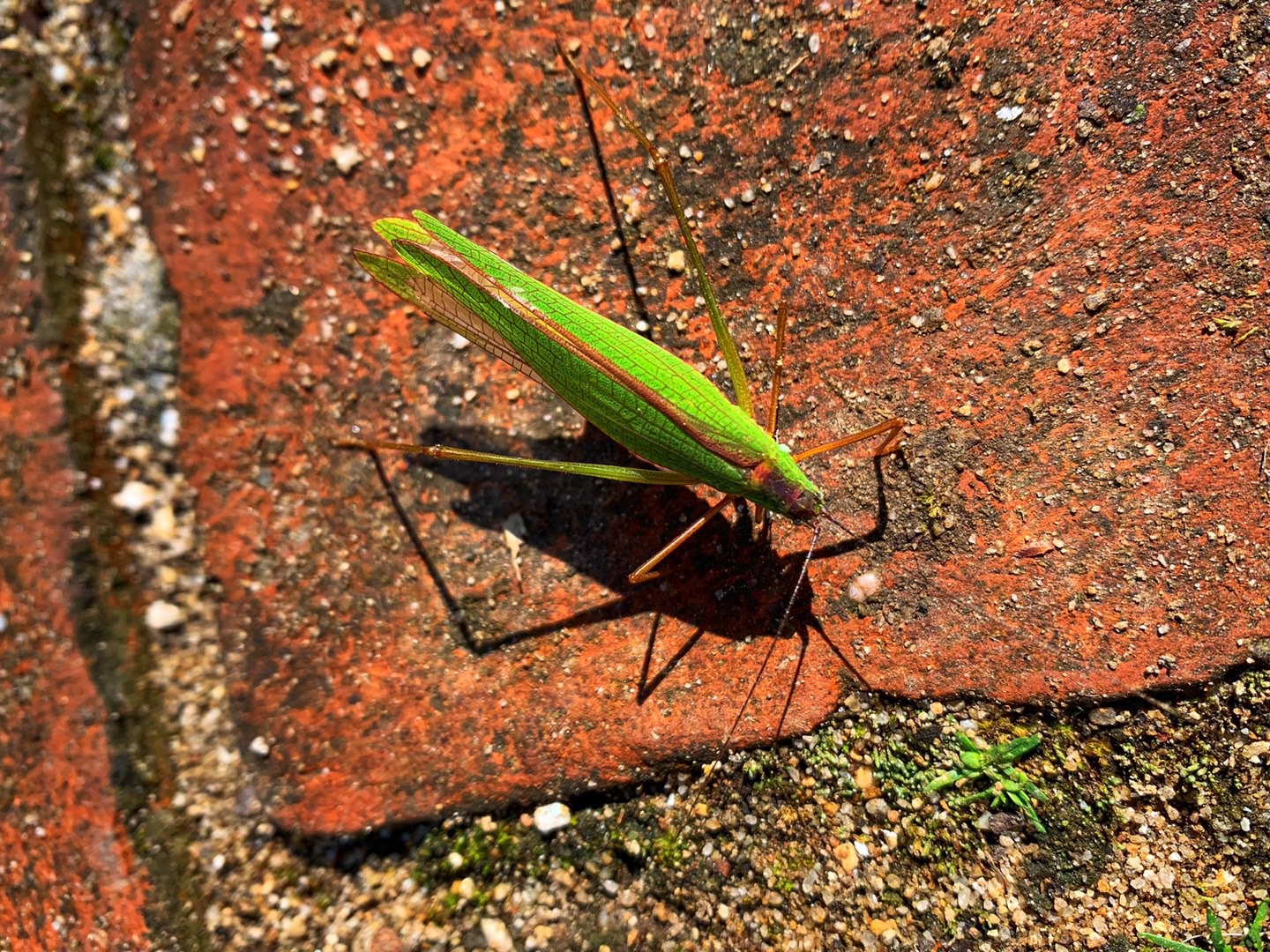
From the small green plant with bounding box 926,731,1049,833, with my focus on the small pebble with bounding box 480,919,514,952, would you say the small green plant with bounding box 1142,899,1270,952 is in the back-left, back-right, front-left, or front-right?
back-left

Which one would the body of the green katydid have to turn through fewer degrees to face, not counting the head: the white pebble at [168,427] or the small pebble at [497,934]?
the small pebble

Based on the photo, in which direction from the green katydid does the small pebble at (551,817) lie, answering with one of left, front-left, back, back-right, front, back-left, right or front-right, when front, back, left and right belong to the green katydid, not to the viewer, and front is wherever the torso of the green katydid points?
front-right

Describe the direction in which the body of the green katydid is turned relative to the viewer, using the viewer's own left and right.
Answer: facing the viewer and to the right of the viewer

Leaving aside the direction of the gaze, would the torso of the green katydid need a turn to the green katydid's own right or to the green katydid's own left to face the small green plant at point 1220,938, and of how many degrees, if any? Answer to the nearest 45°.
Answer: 0° — it already faces it

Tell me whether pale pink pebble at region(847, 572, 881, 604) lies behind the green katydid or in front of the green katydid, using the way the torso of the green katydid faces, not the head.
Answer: in front

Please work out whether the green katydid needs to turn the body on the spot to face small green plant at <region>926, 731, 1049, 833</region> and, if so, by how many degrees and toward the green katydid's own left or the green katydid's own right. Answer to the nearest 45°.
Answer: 0° — it already faces it

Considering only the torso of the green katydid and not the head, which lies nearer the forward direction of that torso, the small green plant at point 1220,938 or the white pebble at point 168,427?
the small green plant

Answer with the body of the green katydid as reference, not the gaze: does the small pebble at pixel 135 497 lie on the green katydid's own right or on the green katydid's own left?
on the green katydid's own right

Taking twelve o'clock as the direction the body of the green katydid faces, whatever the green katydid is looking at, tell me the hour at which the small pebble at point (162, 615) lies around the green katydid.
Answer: The small pebble is roughly at 4 o'clock from the green katydid.

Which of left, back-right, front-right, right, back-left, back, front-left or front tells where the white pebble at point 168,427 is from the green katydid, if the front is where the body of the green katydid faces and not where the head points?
back-right
